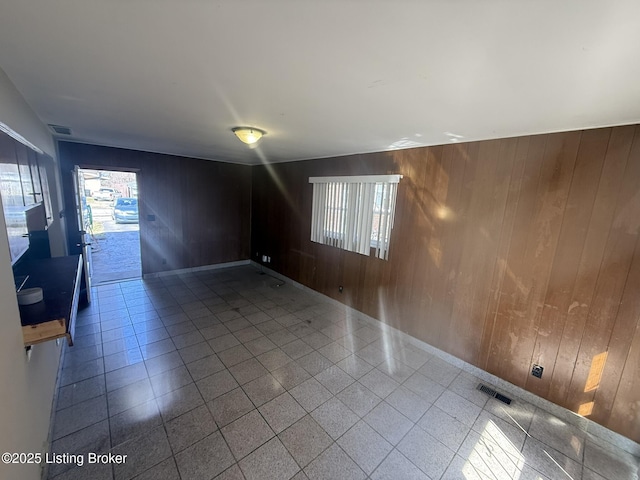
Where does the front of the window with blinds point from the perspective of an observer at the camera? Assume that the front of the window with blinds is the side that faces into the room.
facing the viewer and to the left of the viewer

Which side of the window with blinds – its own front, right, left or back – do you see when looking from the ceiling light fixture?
front

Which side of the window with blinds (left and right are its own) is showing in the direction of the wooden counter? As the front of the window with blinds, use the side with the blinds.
front

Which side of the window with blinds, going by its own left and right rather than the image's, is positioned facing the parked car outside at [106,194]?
right

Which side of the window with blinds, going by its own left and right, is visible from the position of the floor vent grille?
left

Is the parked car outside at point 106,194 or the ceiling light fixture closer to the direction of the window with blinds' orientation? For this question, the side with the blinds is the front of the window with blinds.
the ceiling light fixture

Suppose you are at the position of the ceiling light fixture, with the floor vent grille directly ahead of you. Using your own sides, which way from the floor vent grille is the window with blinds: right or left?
left

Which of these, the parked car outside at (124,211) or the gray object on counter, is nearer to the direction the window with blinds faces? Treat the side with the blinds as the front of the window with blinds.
the gray object on counter

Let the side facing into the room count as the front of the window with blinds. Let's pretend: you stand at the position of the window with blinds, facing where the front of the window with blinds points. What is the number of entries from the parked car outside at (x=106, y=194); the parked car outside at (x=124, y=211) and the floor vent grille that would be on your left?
1
